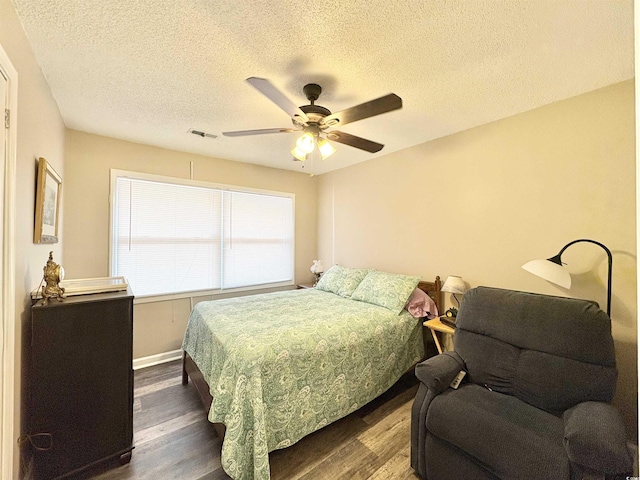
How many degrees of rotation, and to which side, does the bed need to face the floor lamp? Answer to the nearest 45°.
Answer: approximately 135° to its left

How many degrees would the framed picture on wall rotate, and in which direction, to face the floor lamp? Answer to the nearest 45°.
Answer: approximately 45° to its right

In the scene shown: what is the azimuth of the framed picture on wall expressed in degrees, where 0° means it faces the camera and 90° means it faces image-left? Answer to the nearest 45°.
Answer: approximately 270°

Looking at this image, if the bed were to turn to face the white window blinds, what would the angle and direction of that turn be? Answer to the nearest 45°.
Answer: approximately 90° to its right

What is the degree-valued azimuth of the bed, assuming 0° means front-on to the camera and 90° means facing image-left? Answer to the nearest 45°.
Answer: approximately 45°

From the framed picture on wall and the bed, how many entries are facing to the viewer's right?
1

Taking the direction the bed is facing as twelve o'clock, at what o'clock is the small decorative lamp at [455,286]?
The small decorative lamp is roughly at 7 o'clock from the bed.

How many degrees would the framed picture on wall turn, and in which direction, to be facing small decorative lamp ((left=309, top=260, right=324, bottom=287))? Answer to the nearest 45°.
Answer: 0° — it already faces it

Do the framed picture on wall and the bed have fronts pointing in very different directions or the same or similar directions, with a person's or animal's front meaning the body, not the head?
very different directions
